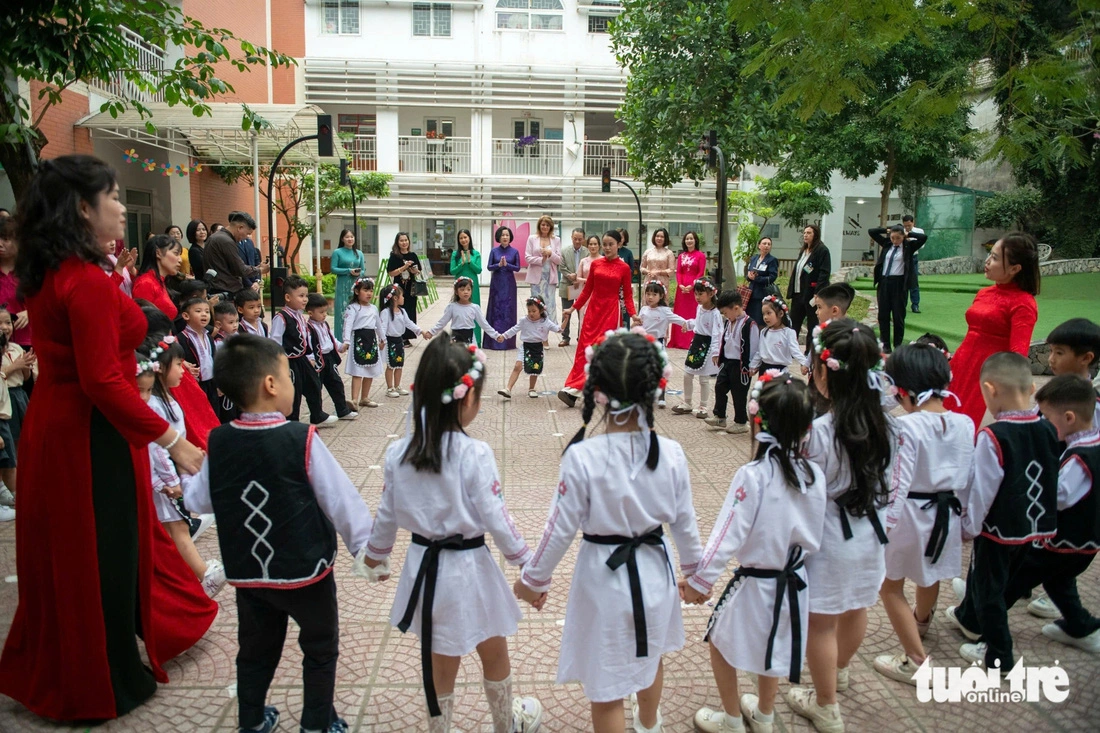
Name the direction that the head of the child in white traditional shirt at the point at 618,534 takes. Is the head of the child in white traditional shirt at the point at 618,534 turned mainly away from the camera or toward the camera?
away from the camera

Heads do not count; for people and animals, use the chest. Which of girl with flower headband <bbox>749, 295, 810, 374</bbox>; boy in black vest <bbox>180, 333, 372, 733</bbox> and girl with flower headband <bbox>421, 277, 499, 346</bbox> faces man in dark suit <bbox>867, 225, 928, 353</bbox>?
the boy in black vest

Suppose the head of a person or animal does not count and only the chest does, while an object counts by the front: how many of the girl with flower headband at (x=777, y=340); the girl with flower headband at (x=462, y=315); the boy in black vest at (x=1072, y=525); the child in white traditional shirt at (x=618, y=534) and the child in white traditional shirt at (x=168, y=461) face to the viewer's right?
1

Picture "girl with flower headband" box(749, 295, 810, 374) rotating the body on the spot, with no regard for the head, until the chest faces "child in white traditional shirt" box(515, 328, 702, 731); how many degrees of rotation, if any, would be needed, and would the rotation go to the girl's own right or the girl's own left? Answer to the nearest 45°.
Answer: approximately 45° to the girl's own left

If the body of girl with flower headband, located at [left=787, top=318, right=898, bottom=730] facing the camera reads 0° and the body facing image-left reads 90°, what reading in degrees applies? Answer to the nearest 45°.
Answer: approximately 135°

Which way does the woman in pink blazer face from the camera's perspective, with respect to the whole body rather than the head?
toward the camera

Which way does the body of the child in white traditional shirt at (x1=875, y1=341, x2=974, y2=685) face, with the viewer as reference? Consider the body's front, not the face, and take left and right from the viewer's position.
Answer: facing away from the viewer and to the left of the viewer

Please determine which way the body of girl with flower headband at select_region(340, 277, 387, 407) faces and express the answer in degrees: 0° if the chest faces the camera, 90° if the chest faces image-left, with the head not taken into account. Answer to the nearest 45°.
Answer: approximately 315°

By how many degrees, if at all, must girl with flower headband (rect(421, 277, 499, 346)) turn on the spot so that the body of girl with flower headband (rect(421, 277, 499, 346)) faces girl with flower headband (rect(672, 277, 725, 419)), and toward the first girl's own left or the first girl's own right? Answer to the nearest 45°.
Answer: approximately 45° to the first girl's own left

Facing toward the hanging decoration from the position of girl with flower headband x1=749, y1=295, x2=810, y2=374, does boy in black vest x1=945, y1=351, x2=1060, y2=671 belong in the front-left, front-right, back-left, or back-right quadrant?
back-left

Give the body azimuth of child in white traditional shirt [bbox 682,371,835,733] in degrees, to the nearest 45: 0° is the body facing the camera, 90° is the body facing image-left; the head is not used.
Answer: approximately 135°

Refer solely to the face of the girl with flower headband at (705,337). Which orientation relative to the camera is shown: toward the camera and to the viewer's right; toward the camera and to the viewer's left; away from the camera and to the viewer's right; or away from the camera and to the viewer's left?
toward the camera and to the viewer's left

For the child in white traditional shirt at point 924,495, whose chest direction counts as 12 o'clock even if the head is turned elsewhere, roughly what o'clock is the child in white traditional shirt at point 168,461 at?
the child in white traditional shirt at point 168,461 is roughly at 10 o'clock from the child in white traditional shirt at point 924,495.

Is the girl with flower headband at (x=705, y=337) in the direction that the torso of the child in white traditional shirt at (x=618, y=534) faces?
yes

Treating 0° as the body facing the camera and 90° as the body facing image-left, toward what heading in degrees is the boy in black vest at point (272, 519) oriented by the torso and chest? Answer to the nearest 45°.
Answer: approximately 225°

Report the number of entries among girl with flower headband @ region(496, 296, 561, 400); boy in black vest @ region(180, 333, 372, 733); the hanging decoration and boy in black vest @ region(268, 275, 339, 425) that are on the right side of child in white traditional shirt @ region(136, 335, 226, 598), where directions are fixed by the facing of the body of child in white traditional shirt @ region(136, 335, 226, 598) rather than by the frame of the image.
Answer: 1

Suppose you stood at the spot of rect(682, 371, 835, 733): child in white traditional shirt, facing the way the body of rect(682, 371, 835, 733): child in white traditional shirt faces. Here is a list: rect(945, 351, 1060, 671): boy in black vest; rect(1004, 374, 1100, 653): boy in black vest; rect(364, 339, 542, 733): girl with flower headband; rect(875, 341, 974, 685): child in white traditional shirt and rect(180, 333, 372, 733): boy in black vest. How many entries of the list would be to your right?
3

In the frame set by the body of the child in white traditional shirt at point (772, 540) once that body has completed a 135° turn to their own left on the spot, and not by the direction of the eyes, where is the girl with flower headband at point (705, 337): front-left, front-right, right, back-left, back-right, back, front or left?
back

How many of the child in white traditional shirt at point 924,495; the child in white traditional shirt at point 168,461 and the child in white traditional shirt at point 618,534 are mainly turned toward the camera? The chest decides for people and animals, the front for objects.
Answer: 0

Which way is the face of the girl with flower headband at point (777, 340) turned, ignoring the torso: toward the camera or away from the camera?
toward the camera

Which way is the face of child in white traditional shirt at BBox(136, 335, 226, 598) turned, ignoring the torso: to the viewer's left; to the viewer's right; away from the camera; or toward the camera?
to the viewer's right
